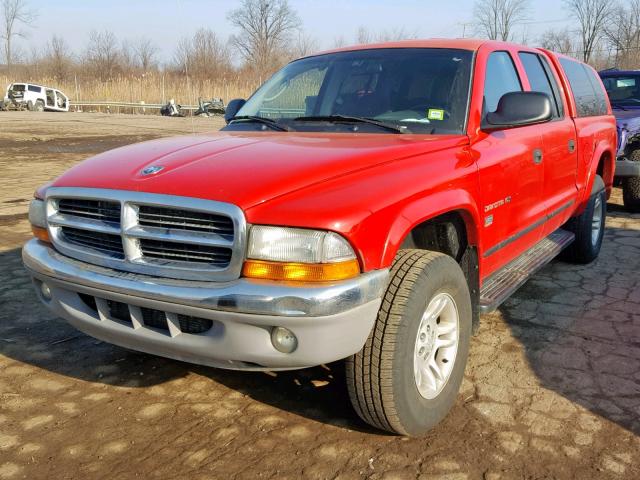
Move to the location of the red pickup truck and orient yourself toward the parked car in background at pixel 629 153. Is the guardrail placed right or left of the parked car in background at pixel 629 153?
left

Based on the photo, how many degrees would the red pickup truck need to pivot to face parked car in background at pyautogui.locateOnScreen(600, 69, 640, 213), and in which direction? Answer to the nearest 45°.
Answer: approximately 180°

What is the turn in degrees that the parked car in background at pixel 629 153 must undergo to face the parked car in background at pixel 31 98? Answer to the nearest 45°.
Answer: approximately 90° to its right

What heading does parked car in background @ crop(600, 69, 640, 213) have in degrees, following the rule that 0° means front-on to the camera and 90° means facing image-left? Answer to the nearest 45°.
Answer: approximately 45°

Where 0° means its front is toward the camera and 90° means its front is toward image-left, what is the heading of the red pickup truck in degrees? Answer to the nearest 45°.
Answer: approximately 45°

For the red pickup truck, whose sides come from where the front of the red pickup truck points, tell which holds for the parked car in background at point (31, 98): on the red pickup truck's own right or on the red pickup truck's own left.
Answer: on the red pickup truck's own right

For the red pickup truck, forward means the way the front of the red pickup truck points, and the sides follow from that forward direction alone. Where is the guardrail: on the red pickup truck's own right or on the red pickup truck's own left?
on the red pickup truck's own right
